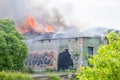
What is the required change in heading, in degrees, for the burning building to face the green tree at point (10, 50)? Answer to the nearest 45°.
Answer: approximately 45° to its right

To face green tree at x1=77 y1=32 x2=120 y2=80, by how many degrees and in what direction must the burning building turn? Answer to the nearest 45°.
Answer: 0° — it already faces it

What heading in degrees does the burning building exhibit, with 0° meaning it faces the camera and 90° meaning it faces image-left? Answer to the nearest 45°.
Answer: approximately 0°
